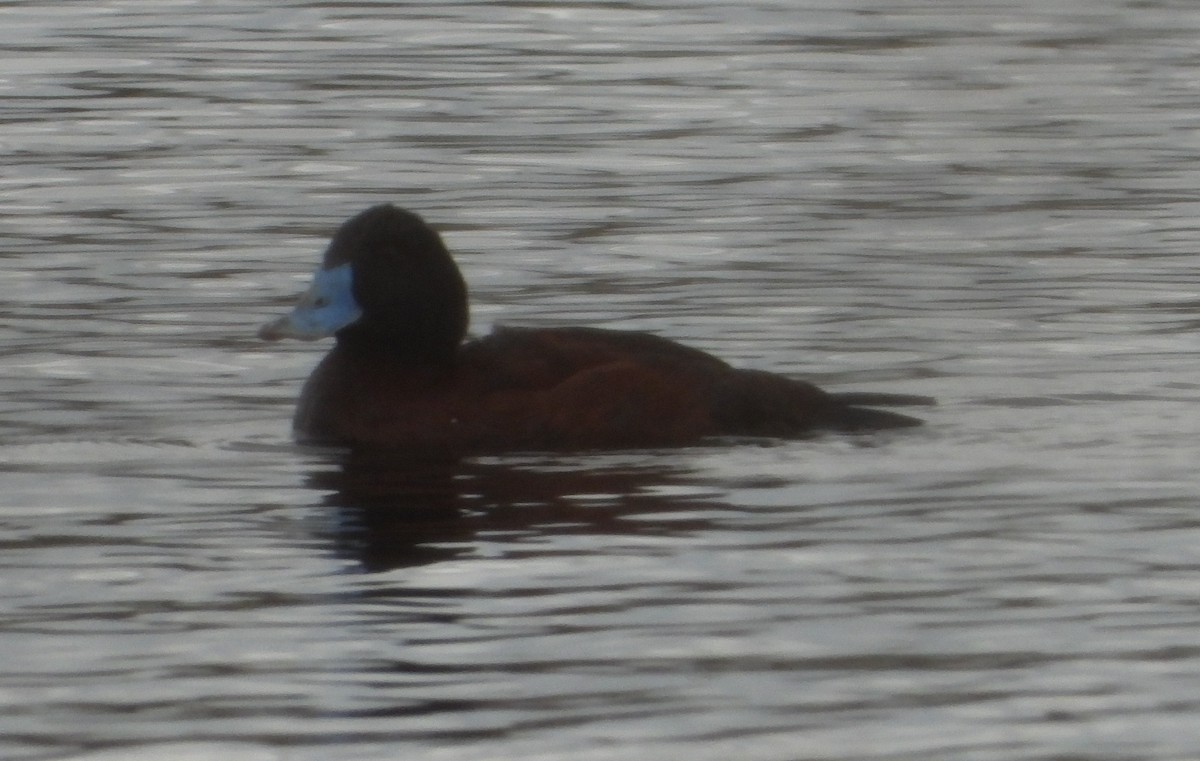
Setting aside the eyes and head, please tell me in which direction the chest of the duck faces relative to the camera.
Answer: to the viewer's left
